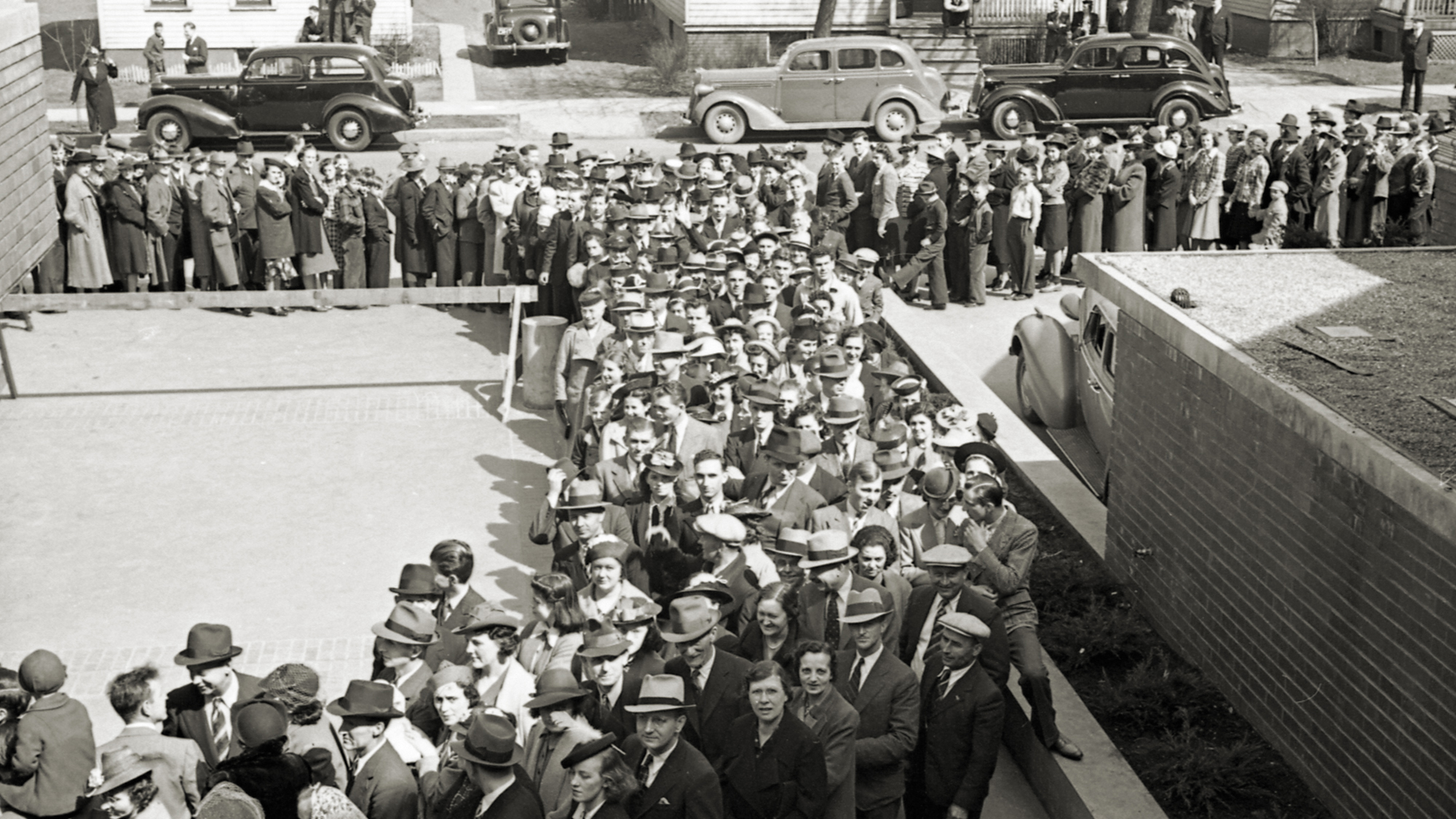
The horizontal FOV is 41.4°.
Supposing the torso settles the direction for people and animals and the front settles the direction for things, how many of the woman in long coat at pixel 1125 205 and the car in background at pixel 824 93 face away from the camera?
0

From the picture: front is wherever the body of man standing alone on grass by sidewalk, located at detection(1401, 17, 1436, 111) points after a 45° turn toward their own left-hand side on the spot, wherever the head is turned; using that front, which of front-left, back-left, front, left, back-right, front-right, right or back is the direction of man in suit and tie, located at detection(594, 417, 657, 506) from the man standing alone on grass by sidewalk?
front-right

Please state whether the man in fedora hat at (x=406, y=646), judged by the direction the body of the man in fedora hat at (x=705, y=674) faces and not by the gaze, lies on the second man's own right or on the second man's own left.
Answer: on the second man's own right

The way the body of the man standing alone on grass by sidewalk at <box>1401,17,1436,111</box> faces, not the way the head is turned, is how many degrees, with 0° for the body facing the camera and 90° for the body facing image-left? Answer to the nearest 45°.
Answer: approximately 0°

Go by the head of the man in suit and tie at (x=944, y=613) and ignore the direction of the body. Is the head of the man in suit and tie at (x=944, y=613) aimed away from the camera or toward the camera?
toward the camera

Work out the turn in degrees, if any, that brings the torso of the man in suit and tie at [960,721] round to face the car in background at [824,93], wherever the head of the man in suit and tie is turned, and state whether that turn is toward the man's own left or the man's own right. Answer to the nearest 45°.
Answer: approximately 135° to the man's own right

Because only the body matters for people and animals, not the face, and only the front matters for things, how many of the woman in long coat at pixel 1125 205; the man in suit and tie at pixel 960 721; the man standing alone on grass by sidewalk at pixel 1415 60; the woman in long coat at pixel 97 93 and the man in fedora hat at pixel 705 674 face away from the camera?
0

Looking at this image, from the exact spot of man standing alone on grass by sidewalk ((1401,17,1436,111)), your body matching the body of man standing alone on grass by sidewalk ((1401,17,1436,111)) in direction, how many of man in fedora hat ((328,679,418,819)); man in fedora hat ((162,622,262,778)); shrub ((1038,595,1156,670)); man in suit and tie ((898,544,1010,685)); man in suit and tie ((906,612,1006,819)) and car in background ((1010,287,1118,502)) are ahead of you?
6

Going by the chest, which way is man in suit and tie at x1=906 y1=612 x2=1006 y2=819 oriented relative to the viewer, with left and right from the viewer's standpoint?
facing the viewer and to the left of the viewer

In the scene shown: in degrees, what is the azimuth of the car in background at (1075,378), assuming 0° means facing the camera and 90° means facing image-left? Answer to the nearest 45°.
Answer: approximately 135°

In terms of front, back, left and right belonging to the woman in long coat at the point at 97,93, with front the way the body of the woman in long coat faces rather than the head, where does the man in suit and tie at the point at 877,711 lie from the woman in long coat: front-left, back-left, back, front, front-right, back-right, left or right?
front

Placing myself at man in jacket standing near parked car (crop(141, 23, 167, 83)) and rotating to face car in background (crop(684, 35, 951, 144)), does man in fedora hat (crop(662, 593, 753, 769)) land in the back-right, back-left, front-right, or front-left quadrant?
front-right

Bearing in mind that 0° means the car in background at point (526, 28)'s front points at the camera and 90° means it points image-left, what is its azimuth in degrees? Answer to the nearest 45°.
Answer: approximately 180°
